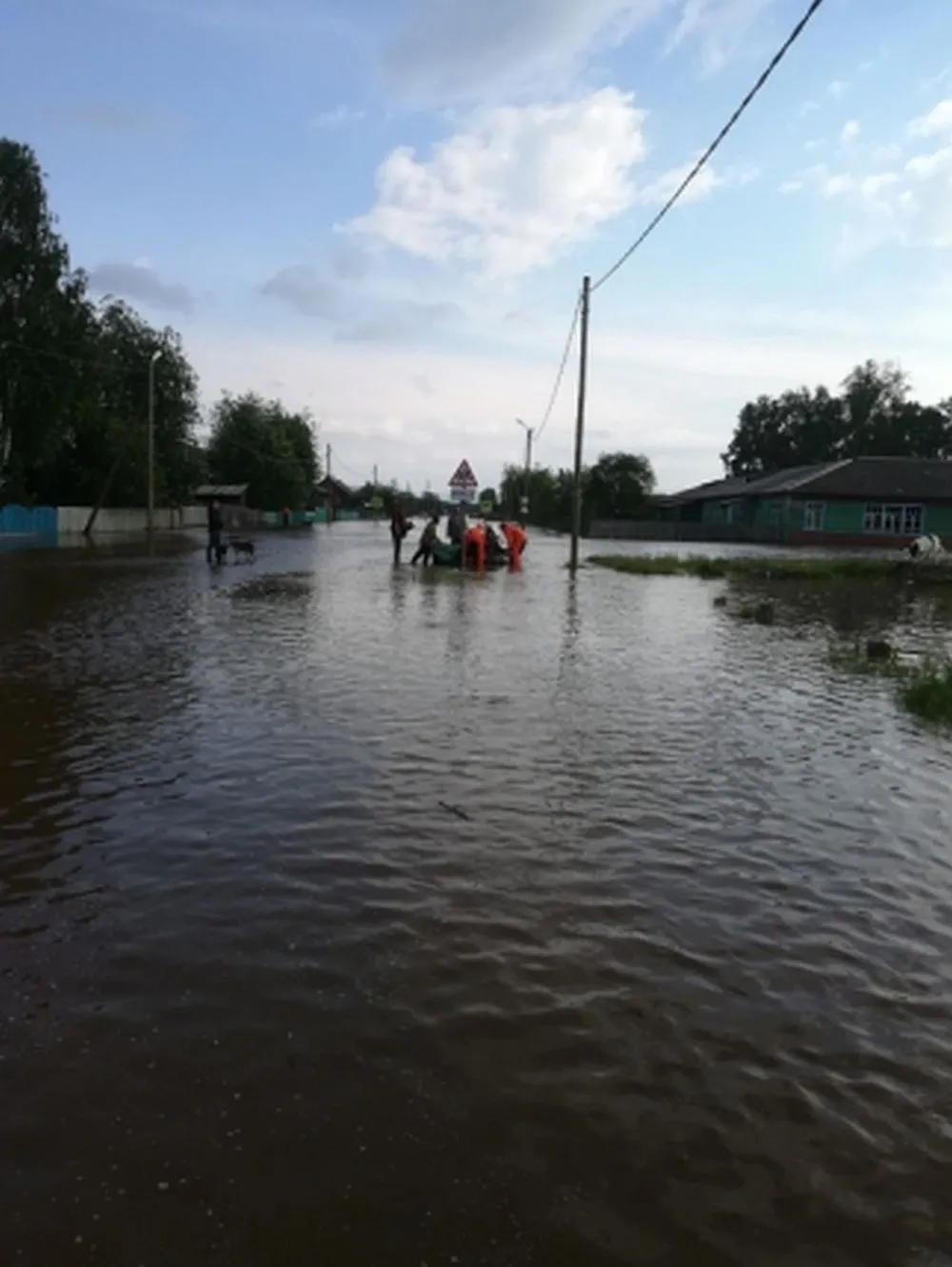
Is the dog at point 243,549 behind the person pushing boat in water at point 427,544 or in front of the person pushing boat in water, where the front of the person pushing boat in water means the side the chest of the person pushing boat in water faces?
behind

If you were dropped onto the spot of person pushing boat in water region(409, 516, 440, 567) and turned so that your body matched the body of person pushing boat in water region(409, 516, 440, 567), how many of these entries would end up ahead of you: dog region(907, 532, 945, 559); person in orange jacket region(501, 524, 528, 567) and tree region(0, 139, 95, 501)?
2

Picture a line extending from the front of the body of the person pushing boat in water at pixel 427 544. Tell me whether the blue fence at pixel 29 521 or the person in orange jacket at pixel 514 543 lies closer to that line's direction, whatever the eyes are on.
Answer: the person in orange jacket

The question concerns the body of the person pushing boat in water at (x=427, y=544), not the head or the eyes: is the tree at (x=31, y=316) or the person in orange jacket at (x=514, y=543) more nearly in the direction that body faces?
the person in orange jacket

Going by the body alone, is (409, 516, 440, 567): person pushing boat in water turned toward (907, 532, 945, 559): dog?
yes

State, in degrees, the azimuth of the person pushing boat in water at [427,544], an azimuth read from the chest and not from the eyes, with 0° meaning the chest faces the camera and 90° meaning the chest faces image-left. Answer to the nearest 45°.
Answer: approximately 270°

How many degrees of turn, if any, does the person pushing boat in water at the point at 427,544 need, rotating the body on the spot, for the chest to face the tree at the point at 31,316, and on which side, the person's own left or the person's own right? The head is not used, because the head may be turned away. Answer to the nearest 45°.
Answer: approximately 135° to the person's own left

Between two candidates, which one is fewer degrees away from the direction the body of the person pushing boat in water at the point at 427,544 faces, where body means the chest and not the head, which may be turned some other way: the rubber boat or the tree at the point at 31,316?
the rubber boat

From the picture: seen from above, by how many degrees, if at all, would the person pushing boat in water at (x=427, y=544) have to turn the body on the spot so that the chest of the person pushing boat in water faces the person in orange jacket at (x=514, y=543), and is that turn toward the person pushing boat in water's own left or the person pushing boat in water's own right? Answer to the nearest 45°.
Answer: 0° — they already face them
